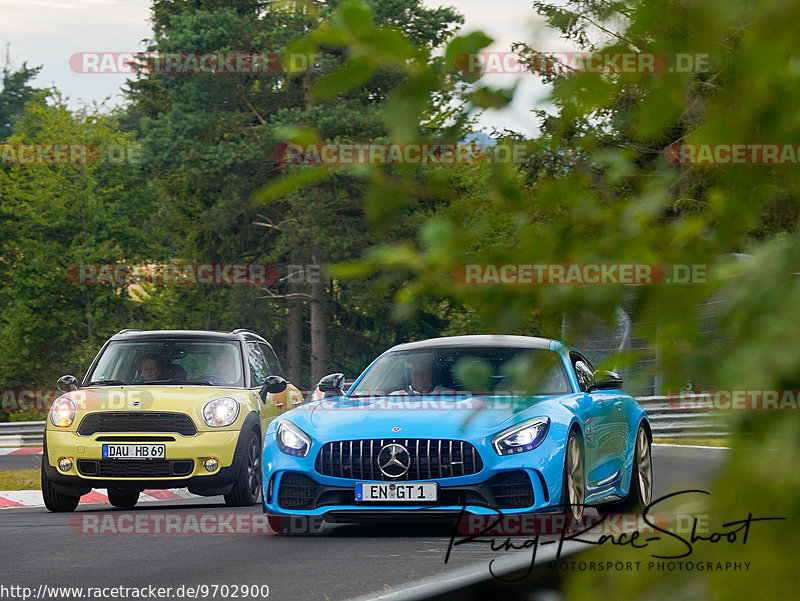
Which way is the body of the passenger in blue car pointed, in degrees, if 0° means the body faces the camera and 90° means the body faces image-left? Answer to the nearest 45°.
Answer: approximately 45°

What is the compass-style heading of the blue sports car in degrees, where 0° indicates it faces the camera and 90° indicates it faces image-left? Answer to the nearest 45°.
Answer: approximately 45°

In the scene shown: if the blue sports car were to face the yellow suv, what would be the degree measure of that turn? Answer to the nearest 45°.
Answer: approximately 90° to its right

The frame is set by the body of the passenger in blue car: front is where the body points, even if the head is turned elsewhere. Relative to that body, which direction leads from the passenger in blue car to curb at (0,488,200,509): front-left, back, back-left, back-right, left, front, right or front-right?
right

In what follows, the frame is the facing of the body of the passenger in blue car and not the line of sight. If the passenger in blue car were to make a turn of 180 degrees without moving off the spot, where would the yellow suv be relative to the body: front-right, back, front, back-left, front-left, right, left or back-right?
left

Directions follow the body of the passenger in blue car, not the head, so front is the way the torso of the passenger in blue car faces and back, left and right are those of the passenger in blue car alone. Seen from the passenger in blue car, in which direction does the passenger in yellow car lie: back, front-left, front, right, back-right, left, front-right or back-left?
right
